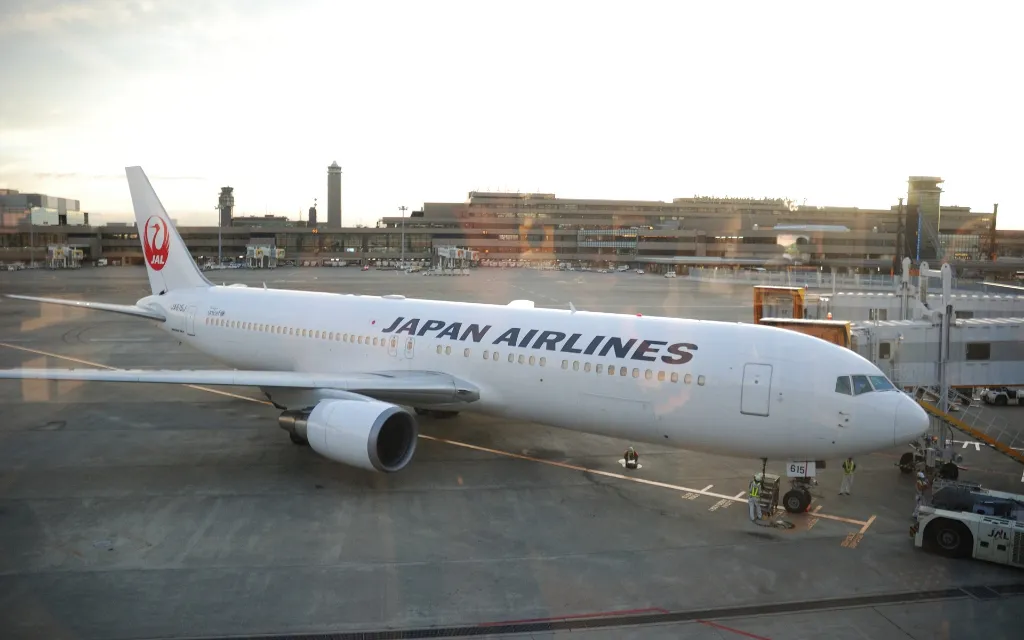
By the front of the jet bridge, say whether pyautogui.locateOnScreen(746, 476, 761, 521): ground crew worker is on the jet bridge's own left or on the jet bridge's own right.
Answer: on the jet bridge's own left

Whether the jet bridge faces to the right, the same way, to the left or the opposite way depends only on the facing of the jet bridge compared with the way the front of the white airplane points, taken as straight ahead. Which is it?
the opposite way

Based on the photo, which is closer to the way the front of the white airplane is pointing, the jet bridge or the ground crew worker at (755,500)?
the ground crew worker

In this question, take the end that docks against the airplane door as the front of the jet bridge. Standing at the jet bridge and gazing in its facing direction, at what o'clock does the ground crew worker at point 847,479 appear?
The ground crew worker is roughly at 10 o'clock from the jet bridge.

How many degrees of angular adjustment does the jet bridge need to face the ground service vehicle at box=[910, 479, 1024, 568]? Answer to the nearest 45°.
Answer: approximately 90° to its left

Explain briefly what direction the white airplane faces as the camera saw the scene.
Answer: facing the viewer and to the right of the viewer

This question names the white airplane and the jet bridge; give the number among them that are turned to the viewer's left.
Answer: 1

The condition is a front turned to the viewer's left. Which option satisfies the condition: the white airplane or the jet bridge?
the jet bridge

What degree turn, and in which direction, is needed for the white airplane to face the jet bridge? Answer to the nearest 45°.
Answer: approximately 45° to its left

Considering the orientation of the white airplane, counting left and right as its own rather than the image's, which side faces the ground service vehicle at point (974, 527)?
front

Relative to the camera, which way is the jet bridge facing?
to the viewer's left
